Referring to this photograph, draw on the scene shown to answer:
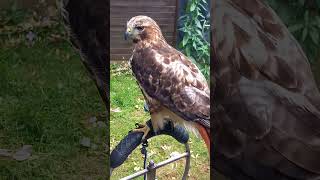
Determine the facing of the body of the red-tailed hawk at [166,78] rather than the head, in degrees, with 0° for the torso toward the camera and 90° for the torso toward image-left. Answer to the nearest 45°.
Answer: approximately 90°
